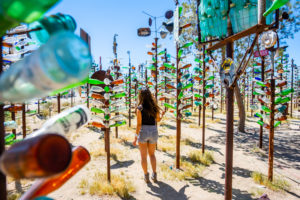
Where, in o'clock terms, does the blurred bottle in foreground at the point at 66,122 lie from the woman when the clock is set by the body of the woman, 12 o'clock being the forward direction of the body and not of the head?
The blurred bottle in foreground is roughly at 6 o'clock from the woman.

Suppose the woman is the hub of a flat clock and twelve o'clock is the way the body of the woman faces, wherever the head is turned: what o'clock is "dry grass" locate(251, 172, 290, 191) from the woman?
The dry grass is roughly at 3 o'clock from the woman.

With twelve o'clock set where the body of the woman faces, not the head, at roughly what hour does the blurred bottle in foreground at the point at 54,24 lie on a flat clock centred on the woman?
The blurred bottle in foreground is roughly at 6 o'clock from the woman.

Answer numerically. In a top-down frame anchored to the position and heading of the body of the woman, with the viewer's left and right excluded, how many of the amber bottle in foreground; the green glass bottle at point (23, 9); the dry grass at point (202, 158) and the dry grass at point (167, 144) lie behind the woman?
2

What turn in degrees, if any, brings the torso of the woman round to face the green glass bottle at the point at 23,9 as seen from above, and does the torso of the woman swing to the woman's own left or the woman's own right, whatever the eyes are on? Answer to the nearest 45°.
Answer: approximately 180°

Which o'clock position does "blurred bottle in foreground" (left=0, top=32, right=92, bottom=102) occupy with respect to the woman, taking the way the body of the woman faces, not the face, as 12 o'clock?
The blurred bottle in foreground is roughly at 6 o'clock from the woman.

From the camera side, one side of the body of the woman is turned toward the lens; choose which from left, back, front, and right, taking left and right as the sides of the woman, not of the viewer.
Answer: back

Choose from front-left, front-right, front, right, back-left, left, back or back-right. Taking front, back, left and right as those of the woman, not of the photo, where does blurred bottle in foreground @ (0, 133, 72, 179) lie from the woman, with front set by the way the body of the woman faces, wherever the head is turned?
back

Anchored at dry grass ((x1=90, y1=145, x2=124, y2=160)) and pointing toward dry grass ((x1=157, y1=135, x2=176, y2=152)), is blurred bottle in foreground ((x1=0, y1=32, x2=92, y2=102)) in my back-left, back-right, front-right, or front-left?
back-right

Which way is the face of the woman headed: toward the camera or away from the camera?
away from the camera

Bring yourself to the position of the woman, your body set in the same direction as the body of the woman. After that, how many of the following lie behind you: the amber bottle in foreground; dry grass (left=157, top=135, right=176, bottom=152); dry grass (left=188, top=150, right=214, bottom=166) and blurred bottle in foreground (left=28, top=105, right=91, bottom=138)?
2
